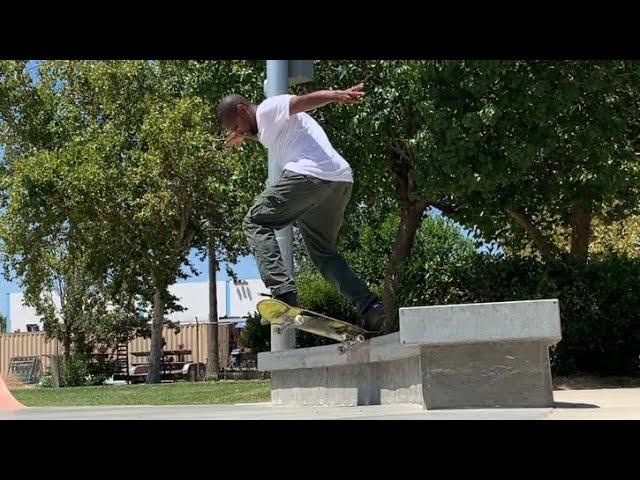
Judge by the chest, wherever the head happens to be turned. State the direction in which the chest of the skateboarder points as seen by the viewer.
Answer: to the viewer's left

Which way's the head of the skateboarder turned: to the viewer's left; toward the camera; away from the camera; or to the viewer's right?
to the viewer's left

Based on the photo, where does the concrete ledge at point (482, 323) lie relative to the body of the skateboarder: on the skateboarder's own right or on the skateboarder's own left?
on the skateboarder's own left

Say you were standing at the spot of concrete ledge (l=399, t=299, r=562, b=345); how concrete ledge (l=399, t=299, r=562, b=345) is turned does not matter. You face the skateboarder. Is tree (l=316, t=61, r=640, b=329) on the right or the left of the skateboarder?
right
